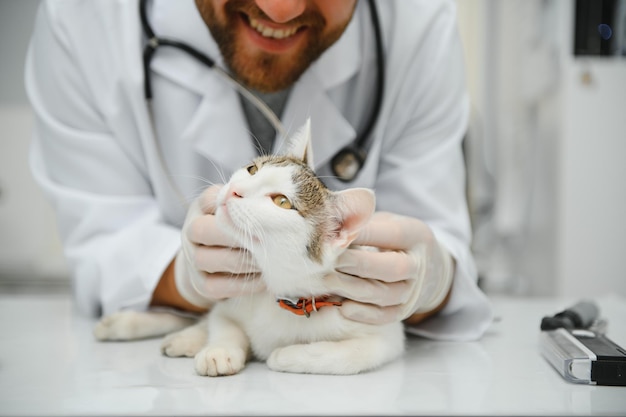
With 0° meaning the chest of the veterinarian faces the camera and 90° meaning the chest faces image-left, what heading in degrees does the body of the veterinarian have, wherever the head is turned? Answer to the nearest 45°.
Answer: approximately 0°
